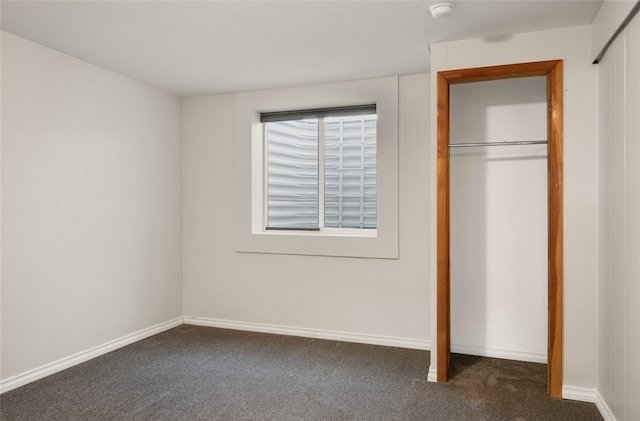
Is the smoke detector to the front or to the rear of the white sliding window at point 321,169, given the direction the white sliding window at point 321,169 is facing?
to the front

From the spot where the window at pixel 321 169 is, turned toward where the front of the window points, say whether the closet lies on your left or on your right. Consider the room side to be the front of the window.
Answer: on your left

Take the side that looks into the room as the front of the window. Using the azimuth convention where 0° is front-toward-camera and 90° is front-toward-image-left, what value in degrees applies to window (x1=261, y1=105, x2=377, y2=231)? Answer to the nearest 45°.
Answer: approximately 0°

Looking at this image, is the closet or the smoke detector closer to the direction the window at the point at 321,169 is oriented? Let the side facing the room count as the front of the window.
the smoke detector

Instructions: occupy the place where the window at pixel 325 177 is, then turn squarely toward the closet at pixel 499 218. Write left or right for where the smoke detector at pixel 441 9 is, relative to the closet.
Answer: right
